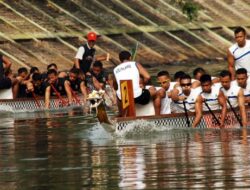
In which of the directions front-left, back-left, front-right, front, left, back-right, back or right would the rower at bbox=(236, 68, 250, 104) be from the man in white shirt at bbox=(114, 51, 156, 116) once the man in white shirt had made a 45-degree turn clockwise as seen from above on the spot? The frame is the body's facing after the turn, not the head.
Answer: front

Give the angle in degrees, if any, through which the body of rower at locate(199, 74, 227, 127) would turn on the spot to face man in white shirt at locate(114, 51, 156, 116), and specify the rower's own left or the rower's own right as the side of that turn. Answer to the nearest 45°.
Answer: approximately 45° to the rower's own right

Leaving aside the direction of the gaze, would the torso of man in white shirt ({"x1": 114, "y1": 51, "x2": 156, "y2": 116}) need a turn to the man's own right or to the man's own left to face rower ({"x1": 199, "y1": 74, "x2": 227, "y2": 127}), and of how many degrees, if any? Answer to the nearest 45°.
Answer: approximately 45° to the man's own right

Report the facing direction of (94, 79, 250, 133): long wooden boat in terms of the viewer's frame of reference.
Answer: facing to the left of the viewer

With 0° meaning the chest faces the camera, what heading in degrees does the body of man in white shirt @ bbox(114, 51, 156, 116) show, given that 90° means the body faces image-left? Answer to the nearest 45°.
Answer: approximately 225°
